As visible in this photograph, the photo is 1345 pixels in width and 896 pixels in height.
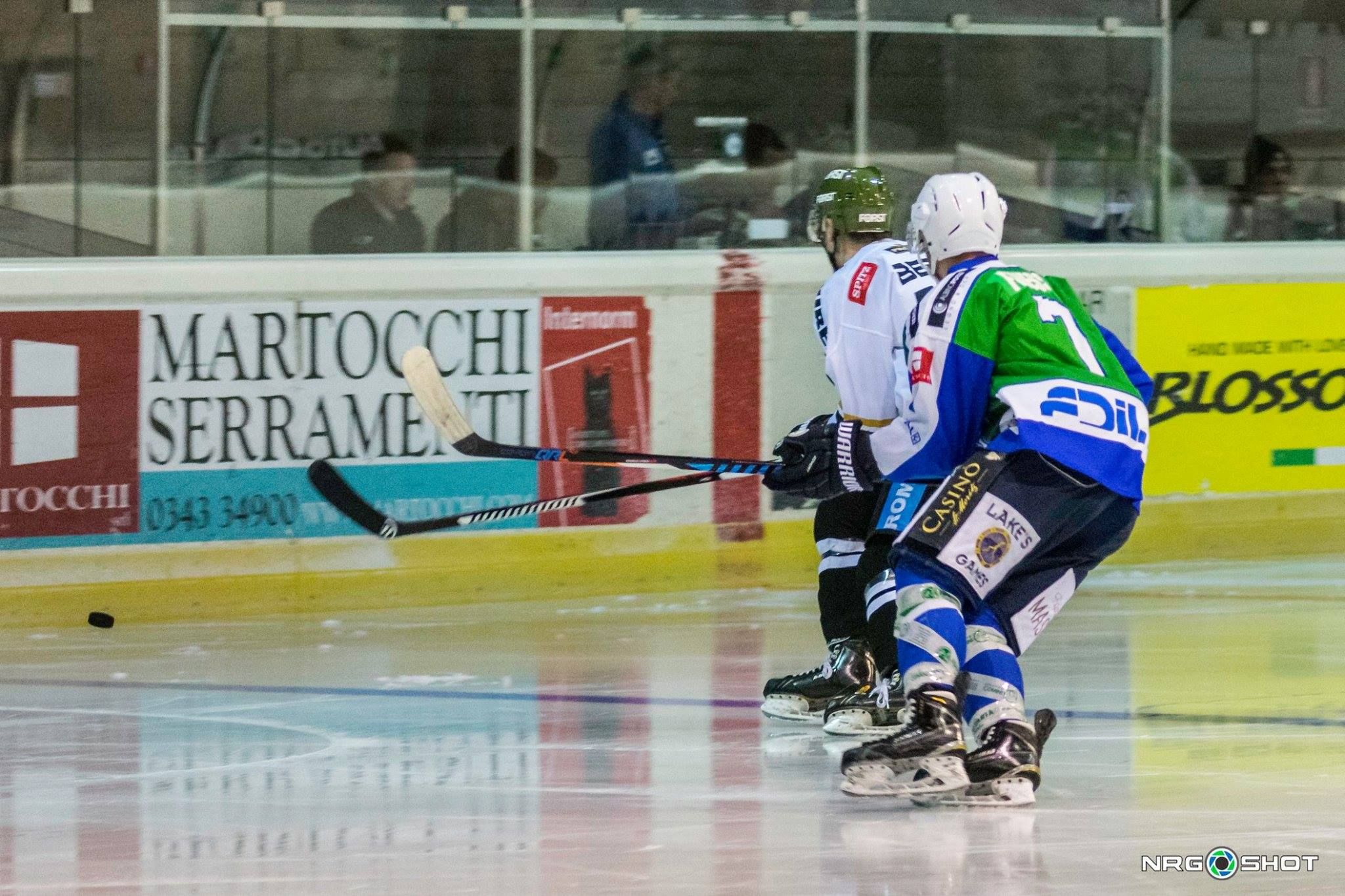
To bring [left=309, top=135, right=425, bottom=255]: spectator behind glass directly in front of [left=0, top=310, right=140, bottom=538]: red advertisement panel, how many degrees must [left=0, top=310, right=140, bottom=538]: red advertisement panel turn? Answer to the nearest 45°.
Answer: approximately 135° to its left

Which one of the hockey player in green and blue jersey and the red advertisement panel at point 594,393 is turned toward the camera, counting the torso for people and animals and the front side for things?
the red advertisement panel

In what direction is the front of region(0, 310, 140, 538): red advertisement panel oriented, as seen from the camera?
facing the viewer

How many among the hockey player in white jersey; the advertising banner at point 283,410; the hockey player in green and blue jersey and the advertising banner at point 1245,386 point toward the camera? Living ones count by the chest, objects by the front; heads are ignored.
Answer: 2

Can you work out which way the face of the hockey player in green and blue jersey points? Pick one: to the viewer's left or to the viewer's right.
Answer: to the viewer's left

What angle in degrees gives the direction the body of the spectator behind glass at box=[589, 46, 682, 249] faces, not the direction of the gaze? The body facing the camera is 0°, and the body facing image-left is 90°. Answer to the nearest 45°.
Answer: approximately 315°

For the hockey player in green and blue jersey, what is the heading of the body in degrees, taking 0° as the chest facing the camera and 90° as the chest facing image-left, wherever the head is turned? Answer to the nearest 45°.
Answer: approximately 135°

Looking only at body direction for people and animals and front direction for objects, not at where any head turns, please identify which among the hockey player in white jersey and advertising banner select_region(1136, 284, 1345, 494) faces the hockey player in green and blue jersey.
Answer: the advertising banner
